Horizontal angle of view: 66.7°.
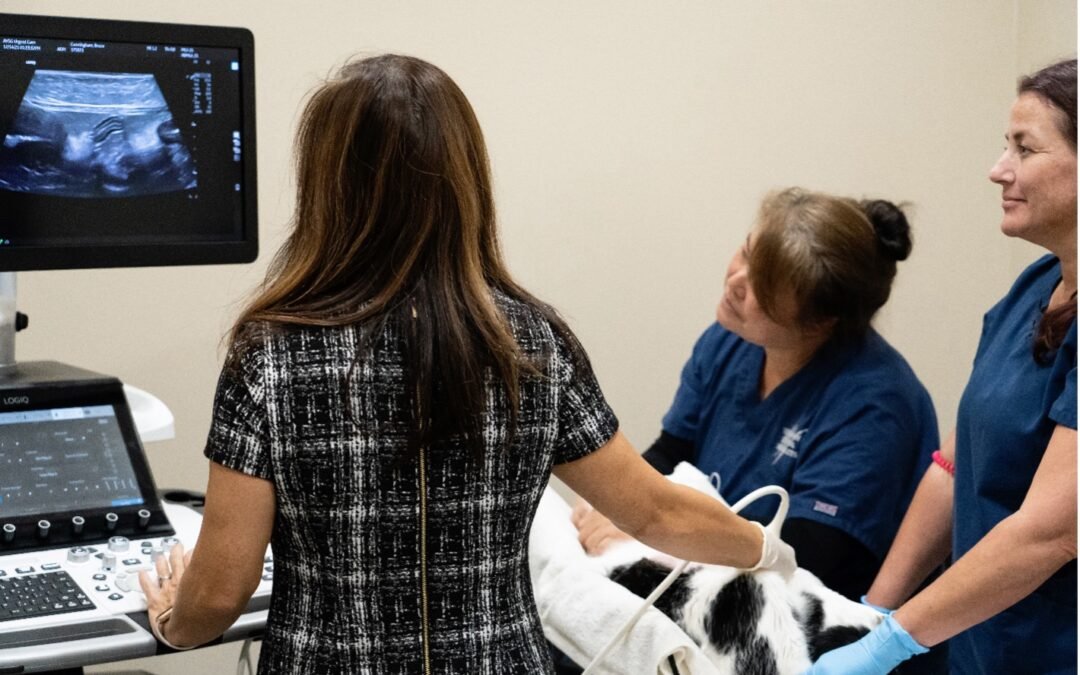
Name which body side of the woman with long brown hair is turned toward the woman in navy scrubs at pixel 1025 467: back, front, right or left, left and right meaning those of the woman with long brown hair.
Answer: right

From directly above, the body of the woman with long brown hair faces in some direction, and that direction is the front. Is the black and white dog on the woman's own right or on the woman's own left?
on the woman's own right

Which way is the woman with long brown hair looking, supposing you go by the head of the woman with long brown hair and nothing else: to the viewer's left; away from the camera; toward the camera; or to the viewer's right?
away from the camera

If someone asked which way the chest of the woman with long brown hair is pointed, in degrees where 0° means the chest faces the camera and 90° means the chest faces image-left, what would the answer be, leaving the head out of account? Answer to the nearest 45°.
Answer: approximately 180°

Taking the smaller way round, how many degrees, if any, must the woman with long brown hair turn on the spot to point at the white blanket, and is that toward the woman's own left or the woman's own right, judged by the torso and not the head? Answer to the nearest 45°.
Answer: approximately 45° to the woman's own right

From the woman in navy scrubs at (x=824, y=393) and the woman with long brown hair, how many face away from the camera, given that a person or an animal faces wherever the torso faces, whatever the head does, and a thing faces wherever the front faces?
1

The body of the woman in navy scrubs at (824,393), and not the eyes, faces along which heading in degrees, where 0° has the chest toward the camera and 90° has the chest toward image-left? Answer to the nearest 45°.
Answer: approximately 45°

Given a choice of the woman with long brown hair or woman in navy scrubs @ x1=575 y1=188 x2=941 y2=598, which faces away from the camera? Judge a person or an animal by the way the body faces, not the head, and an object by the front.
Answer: the woman with long brown hair

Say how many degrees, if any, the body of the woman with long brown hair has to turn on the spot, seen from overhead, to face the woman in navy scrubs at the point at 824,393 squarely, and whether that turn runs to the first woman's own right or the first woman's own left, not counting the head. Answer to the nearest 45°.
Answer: approximately 45° to the first woman's own right
